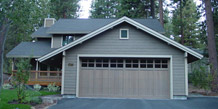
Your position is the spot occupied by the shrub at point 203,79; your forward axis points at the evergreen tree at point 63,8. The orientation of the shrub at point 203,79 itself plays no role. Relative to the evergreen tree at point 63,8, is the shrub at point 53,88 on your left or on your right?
left

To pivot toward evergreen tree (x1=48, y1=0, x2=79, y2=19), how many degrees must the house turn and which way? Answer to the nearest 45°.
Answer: approximately 180°

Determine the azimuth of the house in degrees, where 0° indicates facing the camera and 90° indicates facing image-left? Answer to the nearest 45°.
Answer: approximately 0°

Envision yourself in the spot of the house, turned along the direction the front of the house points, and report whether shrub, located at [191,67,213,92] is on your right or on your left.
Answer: on your left
